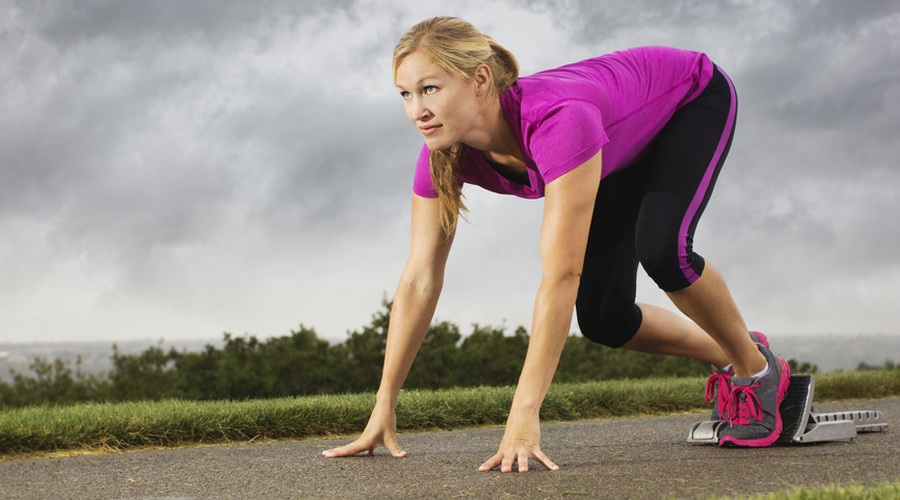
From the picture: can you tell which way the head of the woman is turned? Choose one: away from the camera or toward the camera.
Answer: toward the camera
